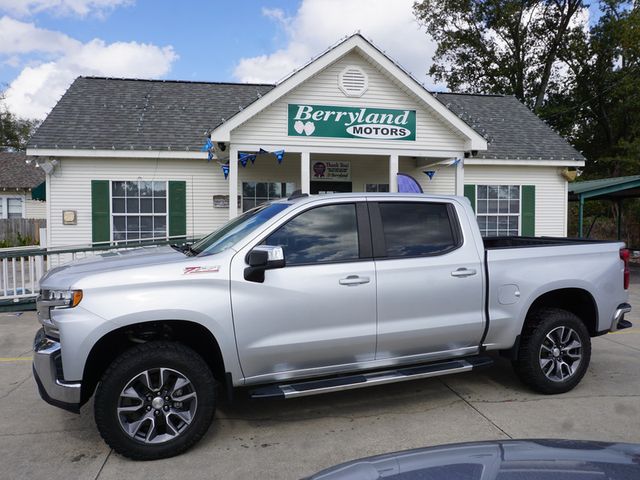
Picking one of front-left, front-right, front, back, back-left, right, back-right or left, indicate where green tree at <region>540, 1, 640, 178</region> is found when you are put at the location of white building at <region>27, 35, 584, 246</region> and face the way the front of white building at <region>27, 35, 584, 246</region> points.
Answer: back-left

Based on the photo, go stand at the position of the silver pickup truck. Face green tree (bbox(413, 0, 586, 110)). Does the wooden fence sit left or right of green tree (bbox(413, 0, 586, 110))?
left

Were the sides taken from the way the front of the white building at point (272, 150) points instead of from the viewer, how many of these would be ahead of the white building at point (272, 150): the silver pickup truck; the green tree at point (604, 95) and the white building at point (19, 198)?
1

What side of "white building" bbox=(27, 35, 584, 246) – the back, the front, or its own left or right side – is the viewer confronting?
front

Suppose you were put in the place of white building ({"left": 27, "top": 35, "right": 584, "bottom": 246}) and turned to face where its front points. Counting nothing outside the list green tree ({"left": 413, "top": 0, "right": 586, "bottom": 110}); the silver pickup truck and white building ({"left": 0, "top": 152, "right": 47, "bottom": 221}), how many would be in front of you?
1

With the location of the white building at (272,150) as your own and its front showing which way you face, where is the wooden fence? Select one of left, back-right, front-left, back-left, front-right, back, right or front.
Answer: back-right

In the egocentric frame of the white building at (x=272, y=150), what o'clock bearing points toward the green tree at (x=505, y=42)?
The green tree is roughly at 7 o'clock from the white building.

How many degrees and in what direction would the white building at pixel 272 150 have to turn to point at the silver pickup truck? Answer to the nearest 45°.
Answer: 0° — it already faces it

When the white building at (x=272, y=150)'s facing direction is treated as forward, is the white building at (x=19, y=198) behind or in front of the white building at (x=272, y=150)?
behind

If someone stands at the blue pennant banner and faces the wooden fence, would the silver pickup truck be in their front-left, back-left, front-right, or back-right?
back-left

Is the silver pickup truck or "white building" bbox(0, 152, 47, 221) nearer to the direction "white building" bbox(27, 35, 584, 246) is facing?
the silver pickup truck
